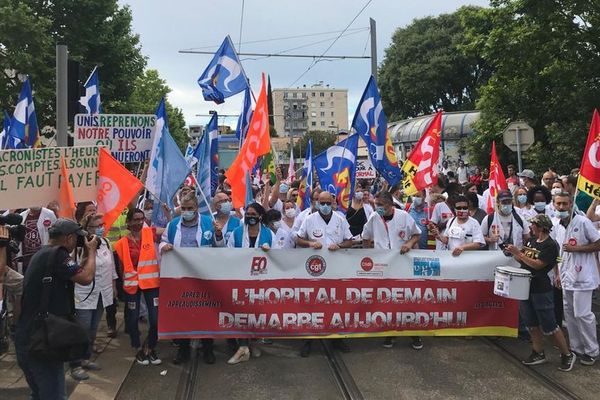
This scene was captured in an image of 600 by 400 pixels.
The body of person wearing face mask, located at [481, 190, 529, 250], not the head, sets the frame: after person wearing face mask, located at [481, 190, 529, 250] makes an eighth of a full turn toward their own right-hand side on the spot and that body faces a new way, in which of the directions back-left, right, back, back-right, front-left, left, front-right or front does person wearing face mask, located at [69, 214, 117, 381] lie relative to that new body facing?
front

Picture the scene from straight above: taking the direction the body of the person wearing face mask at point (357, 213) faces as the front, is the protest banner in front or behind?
in front

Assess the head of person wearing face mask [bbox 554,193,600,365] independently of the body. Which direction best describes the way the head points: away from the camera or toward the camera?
toward the camera

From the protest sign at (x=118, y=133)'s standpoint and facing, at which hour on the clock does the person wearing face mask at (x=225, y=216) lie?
The person wearing face mask is roughly at 10 o'clock from the protest sign.

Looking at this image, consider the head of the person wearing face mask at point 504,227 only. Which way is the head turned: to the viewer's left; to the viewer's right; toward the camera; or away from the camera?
toward the camera

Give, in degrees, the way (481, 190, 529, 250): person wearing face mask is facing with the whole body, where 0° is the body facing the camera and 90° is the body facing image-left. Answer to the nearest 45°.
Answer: approximately 0°

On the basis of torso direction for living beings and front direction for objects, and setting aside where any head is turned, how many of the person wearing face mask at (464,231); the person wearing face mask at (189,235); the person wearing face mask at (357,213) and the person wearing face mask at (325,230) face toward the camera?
4

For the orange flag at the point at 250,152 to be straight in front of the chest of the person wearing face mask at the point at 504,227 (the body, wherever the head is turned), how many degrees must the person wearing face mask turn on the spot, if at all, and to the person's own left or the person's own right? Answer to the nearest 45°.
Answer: approximately 90° to the person's own right

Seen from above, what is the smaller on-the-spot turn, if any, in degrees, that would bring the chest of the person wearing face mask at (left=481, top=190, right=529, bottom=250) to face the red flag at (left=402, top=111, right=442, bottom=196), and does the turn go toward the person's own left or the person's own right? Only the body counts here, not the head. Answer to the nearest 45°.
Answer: approximately 135° to the person's own right

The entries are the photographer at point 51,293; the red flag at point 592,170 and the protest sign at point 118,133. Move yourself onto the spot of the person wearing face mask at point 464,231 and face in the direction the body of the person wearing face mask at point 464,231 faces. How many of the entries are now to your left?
1

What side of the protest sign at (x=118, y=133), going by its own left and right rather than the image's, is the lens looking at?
front

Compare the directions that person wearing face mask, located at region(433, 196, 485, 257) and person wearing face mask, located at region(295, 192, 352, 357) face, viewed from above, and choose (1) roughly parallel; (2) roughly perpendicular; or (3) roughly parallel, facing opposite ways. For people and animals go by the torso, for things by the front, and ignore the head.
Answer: roughly parallel

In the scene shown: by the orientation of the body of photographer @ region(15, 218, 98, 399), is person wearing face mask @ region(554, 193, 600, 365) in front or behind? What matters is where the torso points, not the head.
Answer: in front

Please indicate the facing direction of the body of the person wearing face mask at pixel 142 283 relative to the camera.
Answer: toward the camera

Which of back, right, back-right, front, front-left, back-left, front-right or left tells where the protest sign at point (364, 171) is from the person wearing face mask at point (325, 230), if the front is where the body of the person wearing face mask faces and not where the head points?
back

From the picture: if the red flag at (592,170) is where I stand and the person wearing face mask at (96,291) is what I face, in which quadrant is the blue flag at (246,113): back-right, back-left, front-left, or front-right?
front-right

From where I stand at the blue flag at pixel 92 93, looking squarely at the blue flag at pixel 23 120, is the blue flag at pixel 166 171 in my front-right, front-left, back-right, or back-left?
back-left

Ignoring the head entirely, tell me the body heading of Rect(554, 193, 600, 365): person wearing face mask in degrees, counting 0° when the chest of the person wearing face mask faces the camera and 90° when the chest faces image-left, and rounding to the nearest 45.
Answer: approximately 45°

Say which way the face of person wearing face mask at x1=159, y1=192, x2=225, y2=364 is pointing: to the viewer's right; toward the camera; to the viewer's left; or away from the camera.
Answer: toward the camera
